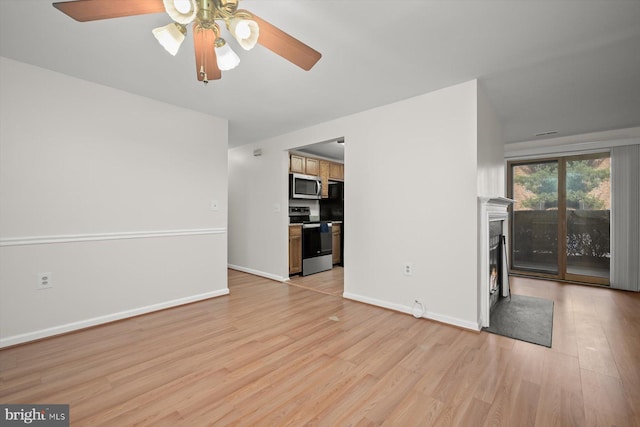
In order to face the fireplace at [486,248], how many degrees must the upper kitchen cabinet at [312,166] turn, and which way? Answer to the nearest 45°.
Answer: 0° — it already faces it

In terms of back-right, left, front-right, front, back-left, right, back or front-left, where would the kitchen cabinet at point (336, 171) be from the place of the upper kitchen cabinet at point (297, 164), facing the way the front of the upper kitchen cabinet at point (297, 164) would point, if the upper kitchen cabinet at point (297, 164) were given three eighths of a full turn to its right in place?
back-right

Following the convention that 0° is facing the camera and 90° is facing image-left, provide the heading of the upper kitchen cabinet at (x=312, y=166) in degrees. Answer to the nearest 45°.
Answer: approximately 315°

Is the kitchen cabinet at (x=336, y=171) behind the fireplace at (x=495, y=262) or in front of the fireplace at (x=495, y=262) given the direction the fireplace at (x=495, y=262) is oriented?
behind

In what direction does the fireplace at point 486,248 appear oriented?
to the viewer's right

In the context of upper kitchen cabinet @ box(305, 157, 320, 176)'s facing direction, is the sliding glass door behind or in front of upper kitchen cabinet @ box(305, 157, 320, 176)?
in front
